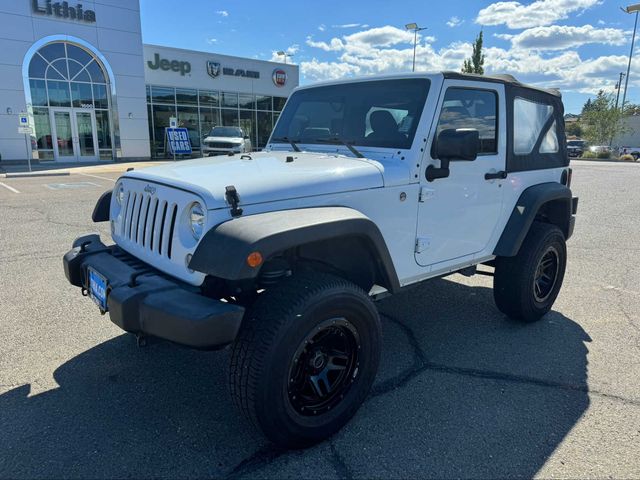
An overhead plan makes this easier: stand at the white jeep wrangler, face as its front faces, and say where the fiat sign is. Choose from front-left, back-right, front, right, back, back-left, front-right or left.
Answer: back-right

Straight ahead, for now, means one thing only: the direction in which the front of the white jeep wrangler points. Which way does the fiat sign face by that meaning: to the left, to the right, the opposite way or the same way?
to the left

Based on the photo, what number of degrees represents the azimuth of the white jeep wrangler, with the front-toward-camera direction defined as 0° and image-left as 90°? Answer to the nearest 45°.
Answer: approximately 45°

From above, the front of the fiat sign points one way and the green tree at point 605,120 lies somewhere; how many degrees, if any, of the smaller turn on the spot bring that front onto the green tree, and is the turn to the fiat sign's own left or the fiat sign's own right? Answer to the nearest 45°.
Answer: approximately 90° to the fiat sign's own left

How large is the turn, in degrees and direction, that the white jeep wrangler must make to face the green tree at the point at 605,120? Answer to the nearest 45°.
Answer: approximately 180°

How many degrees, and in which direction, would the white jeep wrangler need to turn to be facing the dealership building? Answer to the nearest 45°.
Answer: approximately 90° to its right

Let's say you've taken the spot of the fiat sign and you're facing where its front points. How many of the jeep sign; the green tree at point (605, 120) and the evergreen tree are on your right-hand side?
1

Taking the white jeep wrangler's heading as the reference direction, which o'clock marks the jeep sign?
The jeep sign is roughly at 4 o'clock from the white jeep wrangler.
